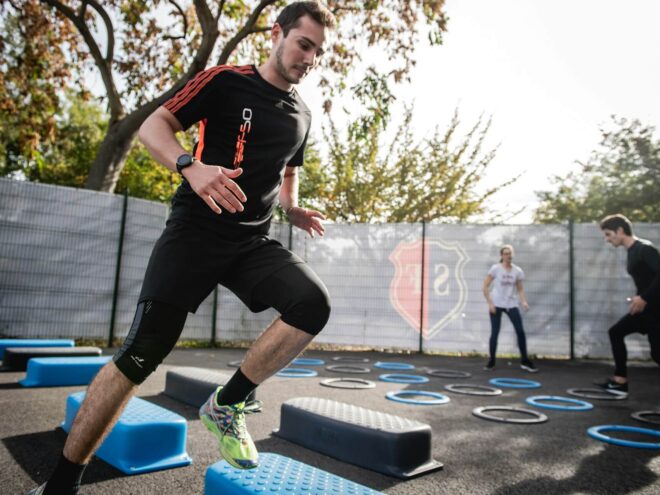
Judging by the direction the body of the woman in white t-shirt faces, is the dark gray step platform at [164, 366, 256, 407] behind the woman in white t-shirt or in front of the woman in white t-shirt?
in front

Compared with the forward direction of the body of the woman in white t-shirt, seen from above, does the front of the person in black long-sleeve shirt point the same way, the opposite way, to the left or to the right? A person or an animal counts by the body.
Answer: to the right

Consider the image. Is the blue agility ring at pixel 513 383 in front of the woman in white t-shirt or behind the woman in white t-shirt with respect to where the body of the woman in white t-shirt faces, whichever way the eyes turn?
in front

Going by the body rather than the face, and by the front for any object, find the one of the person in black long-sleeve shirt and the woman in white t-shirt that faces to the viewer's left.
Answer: the person in black long-sleeve shirt

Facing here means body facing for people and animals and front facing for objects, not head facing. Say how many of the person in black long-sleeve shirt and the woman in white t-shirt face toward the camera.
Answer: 1

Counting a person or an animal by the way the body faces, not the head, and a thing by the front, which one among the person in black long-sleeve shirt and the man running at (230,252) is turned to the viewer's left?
the person in black long-sleeve shirt

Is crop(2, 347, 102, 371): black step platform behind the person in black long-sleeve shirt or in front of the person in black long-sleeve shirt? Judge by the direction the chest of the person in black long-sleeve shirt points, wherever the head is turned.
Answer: in front

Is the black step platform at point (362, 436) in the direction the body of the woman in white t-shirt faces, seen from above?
yes

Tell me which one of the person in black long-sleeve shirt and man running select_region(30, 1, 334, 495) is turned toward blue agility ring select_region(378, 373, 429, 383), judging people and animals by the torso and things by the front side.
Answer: the person in black long-sleeve shirt

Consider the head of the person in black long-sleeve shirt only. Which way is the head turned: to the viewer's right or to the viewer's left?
to the viewer's left

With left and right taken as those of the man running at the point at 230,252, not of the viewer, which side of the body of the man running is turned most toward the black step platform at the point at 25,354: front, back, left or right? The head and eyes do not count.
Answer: back

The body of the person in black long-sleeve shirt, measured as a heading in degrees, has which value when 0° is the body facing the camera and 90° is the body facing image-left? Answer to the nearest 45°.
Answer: approximately 90°

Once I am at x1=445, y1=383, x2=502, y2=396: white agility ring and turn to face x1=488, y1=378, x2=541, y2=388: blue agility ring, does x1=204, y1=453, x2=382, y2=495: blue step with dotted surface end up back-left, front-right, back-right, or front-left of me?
back-right

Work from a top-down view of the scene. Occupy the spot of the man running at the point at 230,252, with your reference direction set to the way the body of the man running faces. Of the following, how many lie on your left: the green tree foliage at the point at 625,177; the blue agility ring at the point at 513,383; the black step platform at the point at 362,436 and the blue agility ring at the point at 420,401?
4
